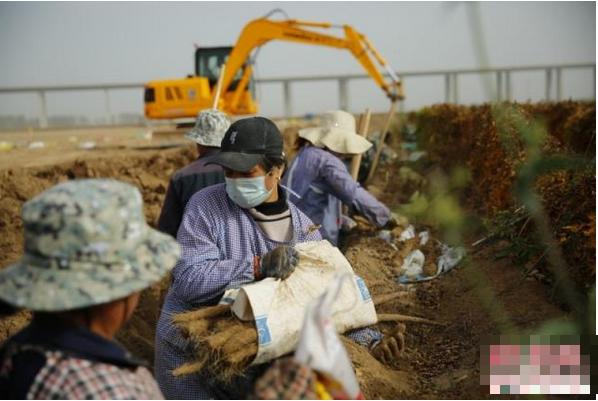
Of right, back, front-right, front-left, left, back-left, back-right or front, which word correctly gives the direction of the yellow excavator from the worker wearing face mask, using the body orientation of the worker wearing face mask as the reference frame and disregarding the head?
back-left

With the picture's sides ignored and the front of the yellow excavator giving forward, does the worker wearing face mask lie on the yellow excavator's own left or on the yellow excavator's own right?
on the yellow excavator's own right

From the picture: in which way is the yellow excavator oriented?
to the viewer's right

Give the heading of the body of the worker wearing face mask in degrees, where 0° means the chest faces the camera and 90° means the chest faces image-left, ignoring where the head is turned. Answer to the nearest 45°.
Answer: approximately 315°

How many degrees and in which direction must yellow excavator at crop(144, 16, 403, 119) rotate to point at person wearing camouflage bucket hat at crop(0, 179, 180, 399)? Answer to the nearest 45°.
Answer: approximately 90° to its right
